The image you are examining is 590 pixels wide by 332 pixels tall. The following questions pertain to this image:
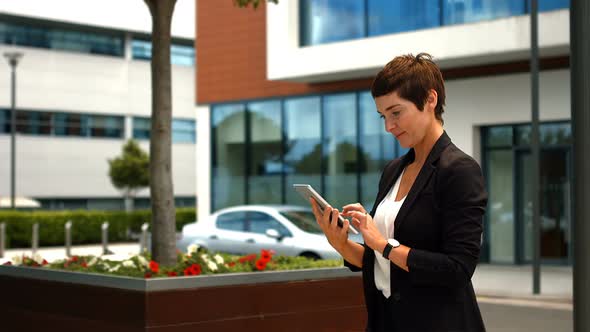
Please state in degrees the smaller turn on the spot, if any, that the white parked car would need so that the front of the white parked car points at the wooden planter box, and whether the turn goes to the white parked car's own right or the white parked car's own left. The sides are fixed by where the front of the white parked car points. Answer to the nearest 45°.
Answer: approximately 45° to the white parked car's own right

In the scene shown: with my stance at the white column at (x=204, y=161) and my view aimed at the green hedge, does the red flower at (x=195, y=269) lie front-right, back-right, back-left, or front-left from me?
back-left

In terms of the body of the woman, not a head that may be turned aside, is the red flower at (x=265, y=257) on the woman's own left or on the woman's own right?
on the woman's own right

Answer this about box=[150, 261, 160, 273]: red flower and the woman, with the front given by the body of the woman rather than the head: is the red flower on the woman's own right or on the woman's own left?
on the woman's own right

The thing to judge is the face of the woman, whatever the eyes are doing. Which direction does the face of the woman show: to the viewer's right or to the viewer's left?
to the viewer's left

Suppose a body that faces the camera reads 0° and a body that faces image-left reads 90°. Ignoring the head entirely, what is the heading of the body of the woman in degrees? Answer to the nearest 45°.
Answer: approximately 45°
